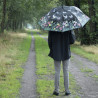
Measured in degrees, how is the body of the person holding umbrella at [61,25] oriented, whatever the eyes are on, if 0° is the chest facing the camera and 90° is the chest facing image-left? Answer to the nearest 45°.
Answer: approximately 180°
